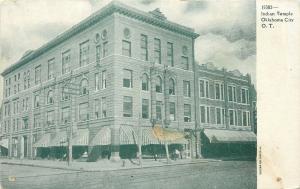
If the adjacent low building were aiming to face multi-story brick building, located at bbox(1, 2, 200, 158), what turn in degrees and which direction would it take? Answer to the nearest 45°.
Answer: approximately 135° to its right
